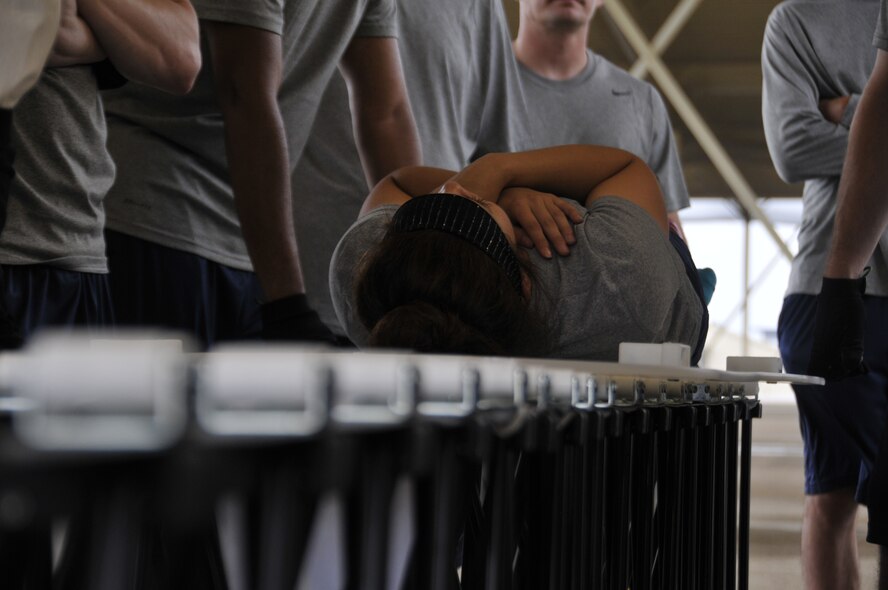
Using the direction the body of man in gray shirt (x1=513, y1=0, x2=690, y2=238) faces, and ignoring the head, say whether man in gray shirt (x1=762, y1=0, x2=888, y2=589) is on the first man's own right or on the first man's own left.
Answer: on the first man's own left

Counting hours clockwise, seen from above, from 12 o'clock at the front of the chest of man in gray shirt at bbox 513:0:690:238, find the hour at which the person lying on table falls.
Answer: The person lying on table is roughly at 12 o'clock from the man in gray shirt.

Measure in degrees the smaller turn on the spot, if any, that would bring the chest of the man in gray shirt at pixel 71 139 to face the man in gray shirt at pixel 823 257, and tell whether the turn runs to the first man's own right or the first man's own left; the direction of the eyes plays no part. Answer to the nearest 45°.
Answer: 0° — they already face them

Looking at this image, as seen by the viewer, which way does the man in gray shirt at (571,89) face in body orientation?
toward the camera

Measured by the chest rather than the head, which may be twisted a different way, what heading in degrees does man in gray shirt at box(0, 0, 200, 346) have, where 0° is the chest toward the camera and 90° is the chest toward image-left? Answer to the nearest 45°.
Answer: approximately 270°

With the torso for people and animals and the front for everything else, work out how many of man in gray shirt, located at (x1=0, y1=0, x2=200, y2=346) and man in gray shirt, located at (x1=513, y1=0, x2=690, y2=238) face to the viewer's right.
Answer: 1

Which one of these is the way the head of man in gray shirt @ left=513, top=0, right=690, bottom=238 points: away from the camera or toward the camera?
toward the camera

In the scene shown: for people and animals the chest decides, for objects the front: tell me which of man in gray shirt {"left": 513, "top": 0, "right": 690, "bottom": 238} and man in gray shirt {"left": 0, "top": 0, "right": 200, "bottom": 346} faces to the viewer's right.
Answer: man in gray shirt {"left": 0, "top": 0, "right": 200, "bottom": 346}
